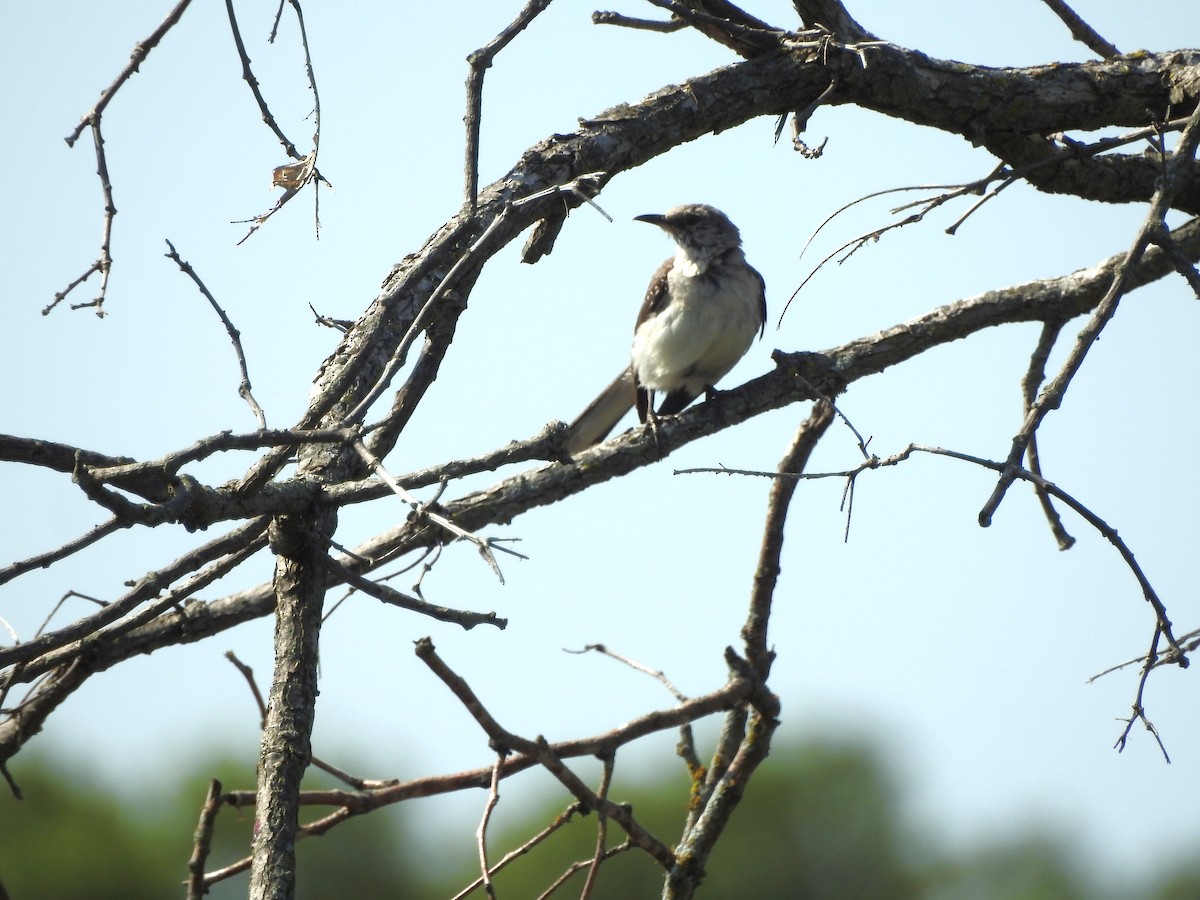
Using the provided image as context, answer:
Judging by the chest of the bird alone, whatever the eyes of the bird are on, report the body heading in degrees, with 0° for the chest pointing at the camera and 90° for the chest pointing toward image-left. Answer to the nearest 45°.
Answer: approximately 315°

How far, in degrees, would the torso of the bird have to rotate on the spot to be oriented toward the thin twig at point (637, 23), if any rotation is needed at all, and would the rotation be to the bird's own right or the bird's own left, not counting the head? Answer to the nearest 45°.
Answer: approximately 45° to the bird's own right
